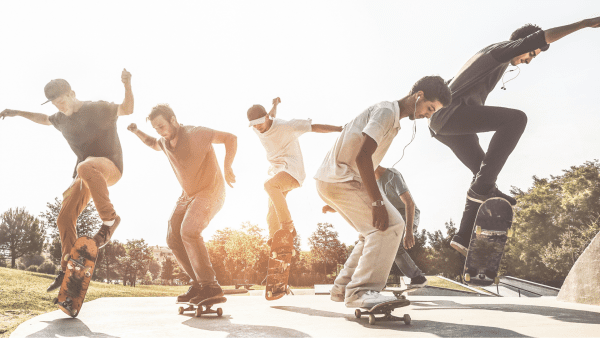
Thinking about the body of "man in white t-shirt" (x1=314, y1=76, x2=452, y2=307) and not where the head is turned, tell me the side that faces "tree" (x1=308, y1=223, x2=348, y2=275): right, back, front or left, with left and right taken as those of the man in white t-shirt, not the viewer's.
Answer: left

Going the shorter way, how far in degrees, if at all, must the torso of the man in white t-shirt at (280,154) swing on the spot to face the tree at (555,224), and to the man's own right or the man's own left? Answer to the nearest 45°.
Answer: approximately 180°

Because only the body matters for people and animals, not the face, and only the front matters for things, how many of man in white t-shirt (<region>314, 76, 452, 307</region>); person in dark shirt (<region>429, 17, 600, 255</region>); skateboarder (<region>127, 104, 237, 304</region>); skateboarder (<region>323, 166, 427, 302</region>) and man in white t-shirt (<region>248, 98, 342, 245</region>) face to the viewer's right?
2

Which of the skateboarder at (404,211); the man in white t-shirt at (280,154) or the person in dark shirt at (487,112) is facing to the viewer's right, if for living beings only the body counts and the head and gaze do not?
the person in dark shirt

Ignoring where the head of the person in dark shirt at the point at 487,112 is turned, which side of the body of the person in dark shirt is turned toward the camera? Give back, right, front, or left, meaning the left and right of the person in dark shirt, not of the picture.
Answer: right

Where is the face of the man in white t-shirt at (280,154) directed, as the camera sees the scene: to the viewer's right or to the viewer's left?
to the viewer's left

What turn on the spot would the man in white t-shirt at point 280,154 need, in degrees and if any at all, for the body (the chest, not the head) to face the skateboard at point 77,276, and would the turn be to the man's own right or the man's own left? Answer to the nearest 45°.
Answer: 0° — they already face it

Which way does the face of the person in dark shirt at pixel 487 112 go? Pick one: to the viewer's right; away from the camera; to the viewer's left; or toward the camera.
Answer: to the viewer's right

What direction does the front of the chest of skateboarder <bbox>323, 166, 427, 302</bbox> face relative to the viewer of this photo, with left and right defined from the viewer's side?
facing the viewer and to the left of the viewer

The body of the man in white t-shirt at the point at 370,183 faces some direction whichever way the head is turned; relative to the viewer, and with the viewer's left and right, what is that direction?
facing to the right of the viewer

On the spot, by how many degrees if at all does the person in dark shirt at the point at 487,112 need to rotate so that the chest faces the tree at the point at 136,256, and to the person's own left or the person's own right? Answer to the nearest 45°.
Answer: approximately 135° to the person's own left

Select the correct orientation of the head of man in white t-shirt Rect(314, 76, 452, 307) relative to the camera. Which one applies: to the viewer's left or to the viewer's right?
to the viewer's right
